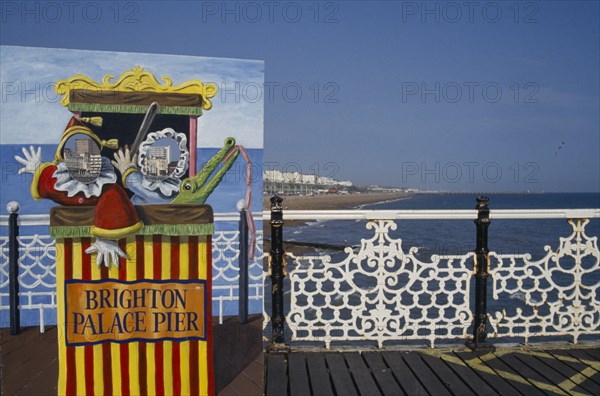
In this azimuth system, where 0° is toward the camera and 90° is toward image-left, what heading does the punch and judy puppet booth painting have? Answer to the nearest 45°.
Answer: approximately 0°
